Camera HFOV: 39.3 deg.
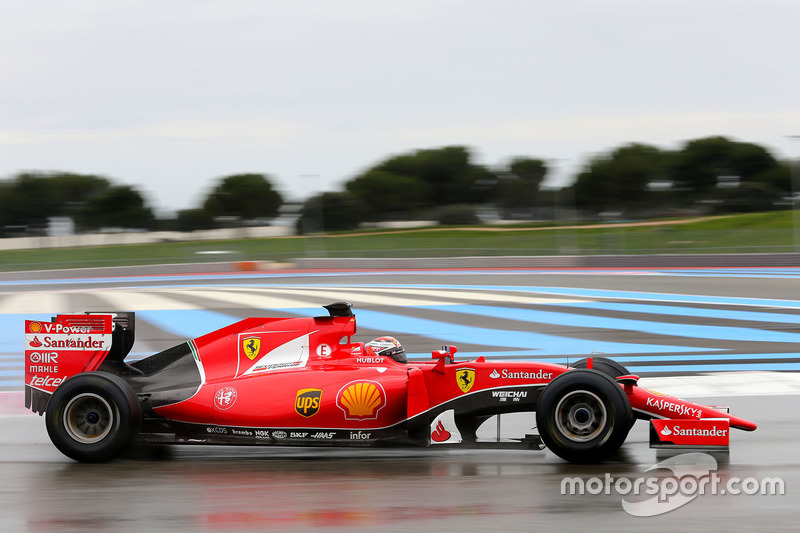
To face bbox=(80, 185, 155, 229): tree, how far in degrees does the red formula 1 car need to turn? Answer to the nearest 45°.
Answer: approximately 90° to its left

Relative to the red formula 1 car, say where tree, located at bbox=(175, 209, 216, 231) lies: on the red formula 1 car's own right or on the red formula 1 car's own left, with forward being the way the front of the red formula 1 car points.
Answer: on the red formula 1 car's own left

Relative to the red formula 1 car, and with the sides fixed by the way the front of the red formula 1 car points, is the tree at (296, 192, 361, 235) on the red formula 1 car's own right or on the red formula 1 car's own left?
on the red formula 1 car's own left

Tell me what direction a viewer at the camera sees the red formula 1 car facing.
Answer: facing to the right of the viewer
